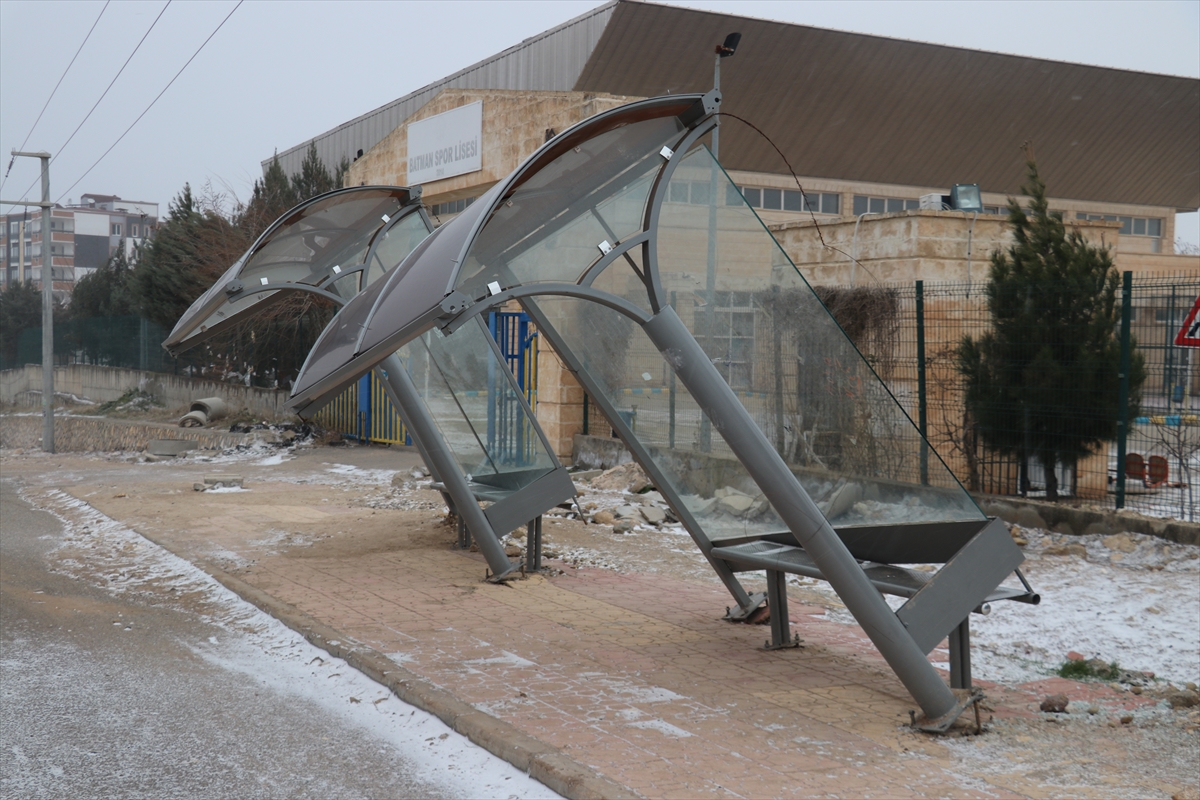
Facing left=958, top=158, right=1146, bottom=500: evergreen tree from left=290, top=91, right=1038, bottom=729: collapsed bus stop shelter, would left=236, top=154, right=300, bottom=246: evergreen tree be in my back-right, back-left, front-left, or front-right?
front-left

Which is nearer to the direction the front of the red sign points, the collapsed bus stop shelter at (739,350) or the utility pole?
the collapsed bus stop shelter

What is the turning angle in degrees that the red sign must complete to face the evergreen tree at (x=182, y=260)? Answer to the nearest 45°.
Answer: approximately 135° to its right

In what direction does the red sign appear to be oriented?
toward the camera

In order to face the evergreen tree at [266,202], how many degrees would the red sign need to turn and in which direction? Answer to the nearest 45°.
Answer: approximately 135° to its right

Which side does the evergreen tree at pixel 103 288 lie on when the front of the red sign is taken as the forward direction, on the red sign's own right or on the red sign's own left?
on the red sign's own right

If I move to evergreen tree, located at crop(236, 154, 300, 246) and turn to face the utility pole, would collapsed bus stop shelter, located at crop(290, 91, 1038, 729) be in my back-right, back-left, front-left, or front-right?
front-left

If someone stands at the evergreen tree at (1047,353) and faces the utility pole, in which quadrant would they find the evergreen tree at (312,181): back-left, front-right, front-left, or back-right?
front-right
